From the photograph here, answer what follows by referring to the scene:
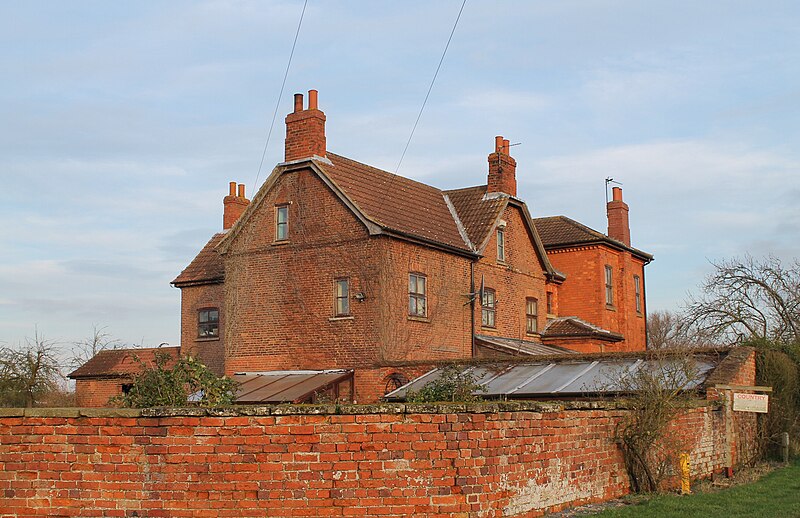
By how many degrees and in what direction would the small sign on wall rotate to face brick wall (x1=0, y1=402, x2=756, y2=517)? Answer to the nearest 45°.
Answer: approximately 45° to its right

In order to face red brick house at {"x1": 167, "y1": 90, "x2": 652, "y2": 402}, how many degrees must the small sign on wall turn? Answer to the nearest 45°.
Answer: approximately 135° to its right

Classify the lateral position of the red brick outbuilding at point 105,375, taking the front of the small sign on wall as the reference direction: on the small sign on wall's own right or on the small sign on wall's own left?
on the small sign on wall's own right

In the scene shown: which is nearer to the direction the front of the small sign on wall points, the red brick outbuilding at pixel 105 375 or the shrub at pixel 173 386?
the shrub

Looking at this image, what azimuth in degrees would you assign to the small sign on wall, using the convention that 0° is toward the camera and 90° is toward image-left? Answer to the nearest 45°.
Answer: approximately 0°

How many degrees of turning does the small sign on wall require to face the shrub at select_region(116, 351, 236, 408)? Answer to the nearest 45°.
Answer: approximately 45° to its right
